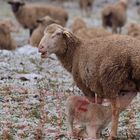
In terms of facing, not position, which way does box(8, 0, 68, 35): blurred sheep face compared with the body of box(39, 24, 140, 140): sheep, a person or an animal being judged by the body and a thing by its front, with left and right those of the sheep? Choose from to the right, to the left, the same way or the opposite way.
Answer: the same way

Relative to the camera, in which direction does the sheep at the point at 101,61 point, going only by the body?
to the viewer's left

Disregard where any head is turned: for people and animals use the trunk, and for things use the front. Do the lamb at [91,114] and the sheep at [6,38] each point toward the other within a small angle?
no

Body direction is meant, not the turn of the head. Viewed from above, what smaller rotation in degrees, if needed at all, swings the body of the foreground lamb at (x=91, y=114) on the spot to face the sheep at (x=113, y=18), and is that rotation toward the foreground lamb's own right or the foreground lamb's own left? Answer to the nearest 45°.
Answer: approximately 90° to the foreground lamb's own left

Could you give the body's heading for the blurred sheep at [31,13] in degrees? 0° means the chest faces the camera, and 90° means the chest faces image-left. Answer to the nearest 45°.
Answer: approximately 90°

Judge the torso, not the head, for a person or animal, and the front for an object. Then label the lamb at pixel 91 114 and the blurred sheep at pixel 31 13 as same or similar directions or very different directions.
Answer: very different directions

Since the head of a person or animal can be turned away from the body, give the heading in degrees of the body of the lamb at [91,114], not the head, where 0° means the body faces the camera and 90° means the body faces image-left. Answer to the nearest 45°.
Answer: approximately 270°

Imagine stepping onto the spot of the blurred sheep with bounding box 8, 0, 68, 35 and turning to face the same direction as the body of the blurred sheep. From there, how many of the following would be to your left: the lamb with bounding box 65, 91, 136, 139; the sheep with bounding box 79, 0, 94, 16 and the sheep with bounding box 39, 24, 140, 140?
2

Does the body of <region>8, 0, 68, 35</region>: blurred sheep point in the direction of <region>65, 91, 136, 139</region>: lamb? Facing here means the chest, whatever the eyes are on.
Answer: no

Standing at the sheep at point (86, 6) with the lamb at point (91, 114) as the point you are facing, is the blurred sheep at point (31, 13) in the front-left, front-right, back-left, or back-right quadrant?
front-right

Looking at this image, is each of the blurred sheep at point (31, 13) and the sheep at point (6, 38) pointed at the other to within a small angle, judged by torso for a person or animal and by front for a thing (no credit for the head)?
no

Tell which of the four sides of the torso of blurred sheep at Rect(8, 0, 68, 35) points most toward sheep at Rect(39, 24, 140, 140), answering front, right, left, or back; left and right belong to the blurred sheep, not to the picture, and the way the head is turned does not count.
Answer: left
